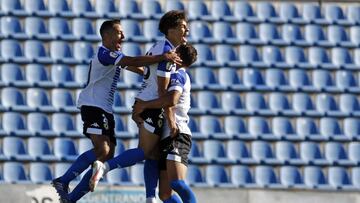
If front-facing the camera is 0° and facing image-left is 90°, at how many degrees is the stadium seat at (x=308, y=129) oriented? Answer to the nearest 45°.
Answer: approximately 315°

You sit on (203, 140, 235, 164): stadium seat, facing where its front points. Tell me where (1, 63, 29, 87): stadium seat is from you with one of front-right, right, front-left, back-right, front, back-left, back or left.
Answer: back-right

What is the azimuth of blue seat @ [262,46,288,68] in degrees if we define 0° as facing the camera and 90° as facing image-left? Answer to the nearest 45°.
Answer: approximately 315°

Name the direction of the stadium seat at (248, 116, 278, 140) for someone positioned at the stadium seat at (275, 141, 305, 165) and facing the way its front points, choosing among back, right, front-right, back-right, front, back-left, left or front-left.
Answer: back-right

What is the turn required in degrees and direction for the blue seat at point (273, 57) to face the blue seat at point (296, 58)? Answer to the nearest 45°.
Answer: approximately 45° to its left

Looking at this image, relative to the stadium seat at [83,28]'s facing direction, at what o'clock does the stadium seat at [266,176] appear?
the stadium seat at [266,176] is roughly at 11 o'clock from the stadium seat at [83,28].

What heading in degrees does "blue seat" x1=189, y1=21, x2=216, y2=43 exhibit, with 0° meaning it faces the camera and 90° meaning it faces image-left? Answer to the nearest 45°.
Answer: approximately 315°

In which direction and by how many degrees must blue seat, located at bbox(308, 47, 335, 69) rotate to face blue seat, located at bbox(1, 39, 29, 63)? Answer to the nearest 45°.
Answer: approximately 135° to its right

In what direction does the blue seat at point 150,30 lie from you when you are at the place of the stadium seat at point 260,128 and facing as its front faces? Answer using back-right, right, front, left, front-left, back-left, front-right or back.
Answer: back-right
